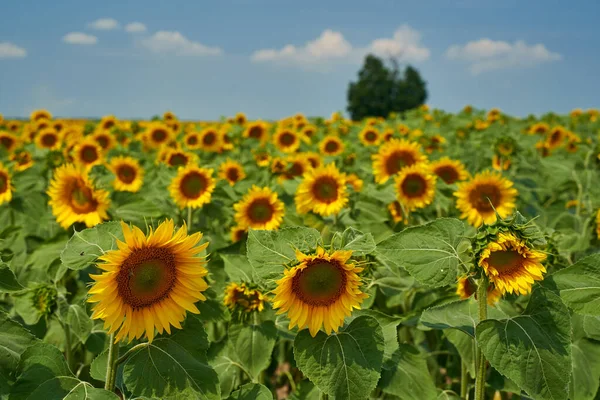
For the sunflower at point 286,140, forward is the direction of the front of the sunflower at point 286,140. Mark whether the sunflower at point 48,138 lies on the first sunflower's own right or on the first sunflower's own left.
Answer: on the first sunflower's own right

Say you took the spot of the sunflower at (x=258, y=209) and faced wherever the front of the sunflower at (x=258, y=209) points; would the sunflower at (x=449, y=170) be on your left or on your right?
on your left

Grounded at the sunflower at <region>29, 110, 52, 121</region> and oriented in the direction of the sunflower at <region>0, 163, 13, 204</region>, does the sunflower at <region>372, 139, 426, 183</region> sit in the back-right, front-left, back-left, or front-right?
front-left

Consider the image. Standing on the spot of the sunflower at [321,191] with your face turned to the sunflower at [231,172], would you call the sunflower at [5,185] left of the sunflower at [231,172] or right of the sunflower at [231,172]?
left

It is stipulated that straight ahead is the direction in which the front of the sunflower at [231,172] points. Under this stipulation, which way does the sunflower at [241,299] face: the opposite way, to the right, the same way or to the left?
the same way

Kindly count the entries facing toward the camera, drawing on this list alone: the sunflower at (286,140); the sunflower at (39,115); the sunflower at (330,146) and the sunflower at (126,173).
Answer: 4

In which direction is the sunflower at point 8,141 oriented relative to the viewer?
toward the camera

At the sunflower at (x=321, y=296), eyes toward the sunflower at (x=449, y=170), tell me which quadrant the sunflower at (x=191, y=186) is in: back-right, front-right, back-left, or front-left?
front-left

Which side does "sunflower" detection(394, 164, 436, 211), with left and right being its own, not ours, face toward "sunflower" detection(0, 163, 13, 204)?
right

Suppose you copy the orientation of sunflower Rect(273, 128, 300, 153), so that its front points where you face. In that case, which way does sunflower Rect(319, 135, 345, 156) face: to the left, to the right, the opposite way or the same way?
the same way

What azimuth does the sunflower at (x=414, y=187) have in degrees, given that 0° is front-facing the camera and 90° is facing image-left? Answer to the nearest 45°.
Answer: approximately 0°

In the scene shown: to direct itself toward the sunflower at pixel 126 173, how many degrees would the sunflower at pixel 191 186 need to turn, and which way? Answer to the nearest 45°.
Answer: approximately 135° to its right

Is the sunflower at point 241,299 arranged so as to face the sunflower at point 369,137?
no

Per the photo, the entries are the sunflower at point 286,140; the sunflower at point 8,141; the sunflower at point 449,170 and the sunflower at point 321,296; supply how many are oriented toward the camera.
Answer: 4

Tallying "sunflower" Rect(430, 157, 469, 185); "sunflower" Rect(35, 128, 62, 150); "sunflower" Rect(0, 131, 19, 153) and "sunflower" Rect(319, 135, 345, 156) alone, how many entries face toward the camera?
4

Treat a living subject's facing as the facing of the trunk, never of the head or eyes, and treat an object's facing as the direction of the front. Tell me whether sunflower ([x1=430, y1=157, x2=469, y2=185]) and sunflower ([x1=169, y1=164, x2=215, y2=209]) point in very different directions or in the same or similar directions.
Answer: same or similar directions

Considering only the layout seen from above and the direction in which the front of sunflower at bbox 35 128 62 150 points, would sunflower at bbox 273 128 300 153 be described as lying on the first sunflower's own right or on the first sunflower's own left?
on the first sunflower's own left

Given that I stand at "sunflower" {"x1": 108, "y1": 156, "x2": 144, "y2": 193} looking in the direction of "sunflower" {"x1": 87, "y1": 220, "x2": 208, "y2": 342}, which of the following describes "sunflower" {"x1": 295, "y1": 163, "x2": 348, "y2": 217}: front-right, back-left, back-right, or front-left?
front-left

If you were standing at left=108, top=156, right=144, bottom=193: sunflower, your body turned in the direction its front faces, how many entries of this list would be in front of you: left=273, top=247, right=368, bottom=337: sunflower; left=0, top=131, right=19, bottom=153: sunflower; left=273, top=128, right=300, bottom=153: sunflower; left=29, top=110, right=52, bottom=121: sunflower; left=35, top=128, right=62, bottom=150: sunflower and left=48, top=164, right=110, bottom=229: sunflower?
2

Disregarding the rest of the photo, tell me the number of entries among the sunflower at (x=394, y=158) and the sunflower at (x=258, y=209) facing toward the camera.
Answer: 2

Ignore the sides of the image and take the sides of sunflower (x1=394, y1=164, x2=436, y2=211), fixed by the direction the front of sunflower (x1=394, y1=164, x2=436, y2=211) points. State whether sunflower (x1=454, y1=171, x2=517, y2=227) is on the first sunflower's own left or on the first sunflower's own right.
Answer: on the first sunflower's own left

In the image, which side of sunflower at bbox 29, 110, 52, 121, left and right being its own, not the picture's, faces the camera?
front

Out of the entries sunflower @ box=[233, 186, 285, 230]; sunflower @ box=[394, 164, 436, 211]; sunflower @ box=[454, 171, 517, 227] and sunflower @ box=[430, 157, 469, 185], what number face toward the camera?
4

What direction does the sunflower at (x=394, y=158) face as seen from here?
toward the camera
